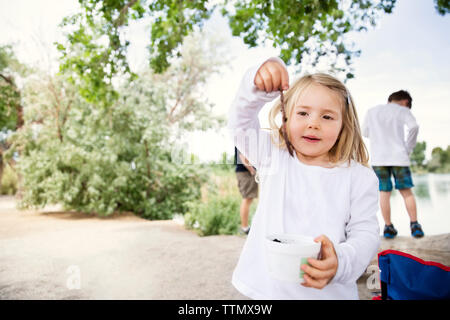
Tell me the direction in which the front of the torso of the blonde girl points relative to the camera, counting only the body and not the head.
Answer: toward the camera

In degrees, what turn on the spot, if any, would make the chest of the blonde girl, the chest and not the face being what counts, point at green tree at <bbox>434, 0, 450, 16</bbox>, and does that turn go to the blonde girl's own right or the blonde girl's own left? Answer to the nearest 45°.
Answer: approximately 135° to the blonde girl's own left

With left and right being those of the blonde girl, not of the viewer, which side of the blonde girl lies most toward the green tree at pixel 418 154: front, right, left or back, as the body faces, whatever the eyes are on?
back

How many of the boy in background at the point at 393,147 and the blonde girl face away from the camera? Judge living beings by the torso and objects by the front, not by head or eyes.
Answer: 1

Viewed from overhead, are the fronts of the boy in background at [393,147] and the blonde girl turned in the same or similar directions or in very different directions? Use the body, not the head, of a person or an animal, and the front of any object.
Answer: very different directions

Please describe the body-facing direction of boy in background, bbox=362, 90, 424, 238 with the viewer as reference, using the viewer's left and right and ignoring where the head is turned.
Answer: facing away from the viewer

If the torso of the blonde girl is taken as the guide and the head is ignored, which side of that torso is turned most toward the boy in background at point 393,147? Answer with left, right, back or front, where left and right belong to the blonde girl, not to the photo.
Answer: back

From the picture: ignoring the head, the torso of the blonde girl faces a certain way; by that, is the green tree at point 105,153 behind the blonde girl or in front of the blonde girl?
behind

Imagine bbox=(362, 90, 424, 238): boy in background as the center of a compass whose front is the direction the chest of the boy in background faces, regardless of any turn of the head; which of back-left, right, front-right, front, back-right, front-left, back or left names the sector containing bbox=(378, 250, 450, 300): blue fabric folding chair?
back

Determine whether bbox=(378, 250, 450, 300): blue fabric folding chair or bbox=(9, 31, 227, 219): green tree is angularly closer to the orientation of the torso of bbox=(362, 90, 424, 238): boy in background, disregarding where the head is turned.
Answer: the green tree
